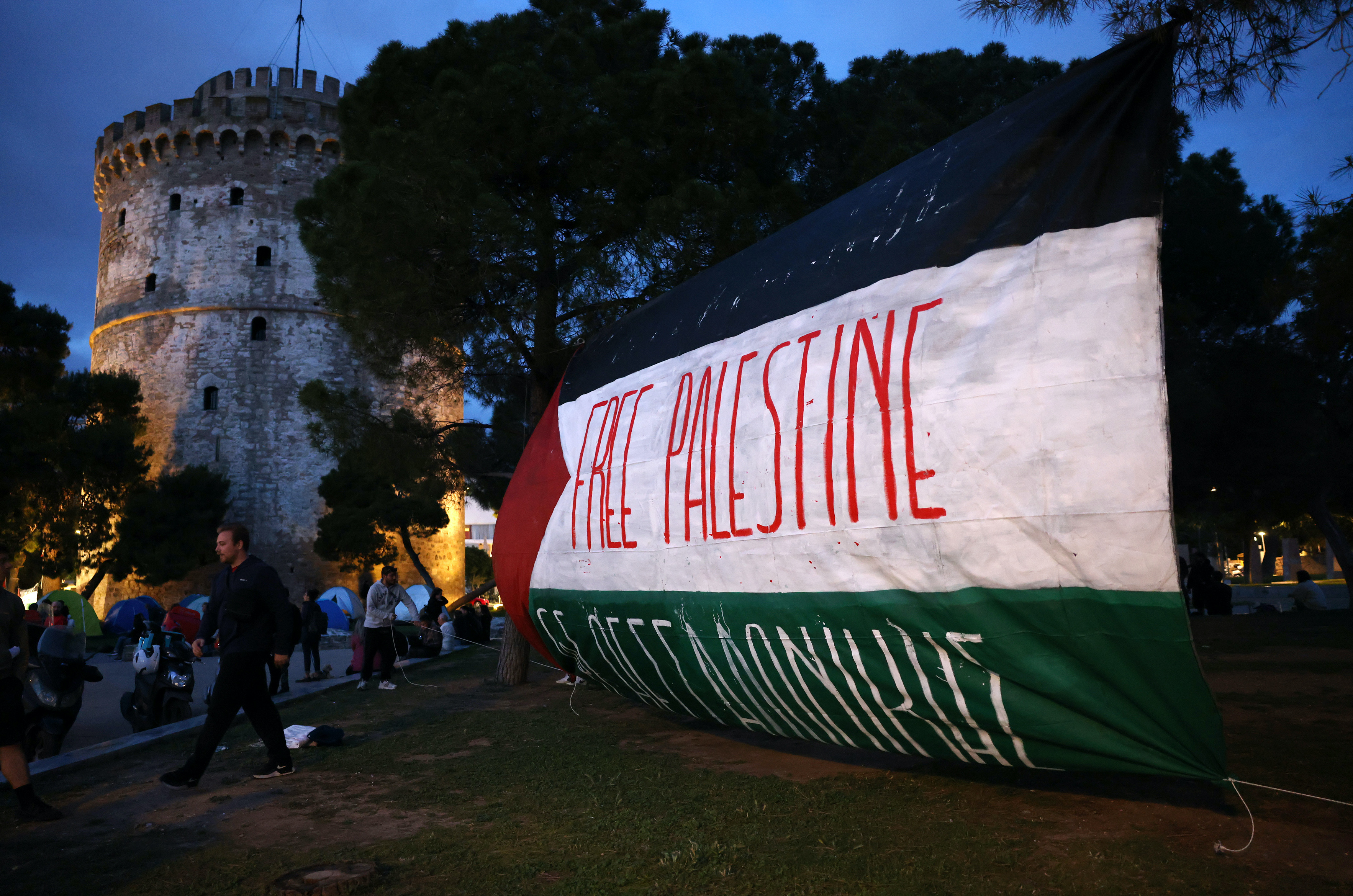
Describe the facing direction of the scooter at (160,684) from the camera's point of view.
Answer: facing the viewer and to the right of the viewer

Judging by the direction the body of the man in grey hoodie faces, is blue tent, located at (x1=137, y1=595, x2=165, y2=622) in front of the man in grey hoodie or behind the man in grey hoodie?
behind

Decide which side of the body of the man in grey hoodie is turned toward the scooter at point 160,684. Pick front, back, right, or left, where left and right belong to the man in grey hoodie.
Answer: right

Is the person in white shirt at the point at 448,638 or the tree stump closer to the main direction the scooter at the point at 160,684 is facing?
the tree stump

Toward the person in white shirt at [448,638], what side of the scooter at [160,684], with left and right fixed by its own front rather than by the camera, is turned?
left

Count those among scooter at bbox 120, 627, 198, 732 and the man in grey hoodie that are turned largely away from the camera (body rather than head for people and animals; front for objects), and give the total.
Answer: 0

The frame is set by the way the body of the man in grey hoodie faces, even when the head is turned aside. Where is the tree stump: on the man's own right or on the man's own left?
on the man's own right

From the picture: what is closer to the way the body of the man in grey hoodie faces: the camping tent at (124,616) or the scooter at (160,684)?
the scooter

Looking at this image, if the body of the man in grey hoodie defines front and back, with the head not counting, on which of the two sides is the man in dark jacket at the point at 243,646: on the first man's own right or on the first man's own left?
on the first man's own right

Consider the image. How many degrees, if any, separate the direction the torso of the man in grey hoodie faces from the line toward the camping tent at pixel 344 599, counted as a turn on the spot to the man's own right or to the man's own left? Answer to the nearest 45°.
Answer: approximately 135° to the man's own left

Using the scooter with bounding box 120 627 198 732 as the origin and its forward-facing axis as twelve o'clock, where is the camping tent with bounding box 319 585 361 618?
The camping tent is roughly at 8 o'clock from the scooter.

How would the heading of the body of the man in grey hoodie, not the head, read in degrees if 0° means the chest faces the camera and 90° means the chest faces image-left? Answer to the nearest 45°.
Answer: approximately 315°

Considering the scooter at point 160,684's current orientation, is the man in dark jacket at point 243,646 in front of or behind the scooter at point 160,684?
in front

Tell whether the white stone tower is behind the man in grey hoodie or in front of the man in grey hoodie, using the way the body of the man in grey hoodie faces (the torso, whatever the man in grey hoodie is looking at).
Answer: behind

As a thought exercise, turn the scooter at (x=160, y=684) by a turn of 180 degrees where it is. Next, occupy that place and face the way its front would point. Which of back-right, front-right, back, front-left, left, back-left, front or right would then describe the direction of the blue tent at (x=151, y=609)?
front-right

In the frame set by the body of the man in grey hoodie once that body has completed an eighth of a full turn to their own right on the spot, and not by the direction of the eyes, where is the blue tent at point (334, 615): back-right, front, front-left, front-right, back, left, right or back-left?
back
